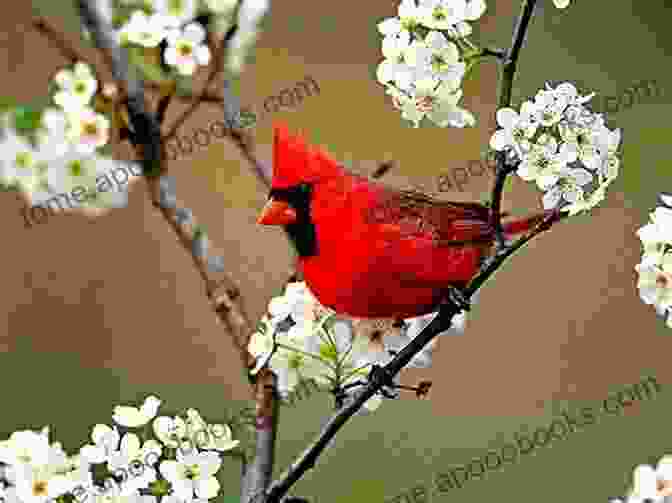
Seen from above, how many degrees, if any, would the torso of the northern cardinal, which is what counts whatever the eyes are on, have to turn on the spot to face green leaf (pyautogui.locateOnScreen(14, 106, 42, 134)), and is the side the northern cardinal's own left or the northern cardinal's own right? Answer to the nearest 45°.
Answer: approximately 45° to the northern cardinal's own right

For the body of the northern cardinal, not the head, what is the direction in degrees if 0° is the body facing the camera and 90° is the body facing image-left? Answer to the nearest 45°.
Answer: approximately 90°
